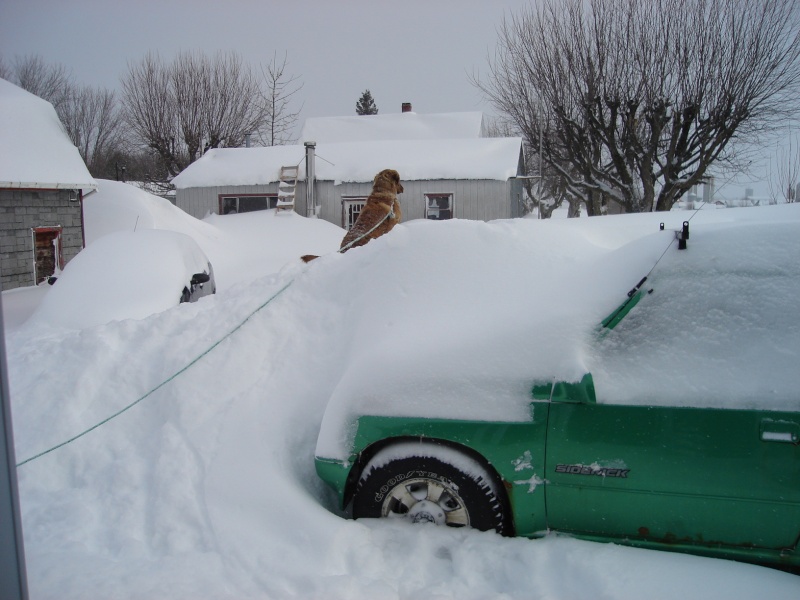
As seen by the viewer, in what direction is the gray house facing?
toward the camera

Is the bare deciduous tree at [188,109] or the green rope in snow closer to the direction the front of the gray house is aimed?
the green rope in snow

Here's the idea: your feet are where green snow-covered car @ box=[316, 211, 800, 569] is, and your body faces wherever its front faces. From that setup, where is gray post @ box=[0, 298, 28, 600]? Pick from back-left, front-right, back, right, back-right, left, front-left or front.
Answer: front-left

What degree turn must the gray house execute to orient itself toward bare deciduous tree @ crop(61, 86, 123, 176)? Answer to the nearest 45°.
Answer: approximately 135° to its right

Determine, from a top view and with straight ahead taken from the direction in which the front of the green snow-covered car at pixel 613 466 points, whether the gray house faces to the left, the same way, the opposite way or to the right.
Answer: to the left

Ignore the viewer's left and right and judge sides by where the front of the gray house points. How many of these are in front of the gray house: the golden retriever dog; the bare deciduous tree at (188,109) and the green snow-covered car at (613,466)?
2

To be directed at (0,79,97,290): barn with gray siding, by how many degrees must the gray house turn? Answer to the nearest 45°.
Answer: approximately 45° to its right

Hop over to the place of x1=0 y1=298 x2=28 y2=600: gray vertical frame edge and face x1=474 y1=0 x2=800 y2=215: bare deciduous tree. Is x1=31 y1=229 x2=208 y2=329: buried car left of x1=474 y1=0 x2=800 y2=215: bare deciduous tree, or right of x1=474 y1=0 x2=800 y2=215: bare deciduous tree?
left

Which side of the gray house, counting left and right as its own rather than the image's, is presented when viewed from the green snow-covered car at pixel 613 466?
front

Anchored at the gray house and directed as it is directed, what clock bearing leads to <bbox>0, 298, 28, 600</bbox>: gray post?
The gray post is roughly at 12 o'clock from the gray house.

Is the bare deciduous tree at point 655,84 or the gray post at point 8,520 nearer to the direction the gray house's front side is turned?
the gray post

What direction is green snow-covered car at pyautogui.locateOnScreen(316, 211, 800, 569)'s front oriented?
to the viewer's left

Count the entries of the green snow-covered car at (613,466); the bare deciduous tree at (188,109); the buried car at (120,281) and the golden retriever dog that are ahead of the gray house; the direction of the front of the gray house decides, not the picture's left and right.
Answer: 3

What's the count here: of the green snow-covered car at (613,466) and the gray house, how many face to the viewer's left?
1
